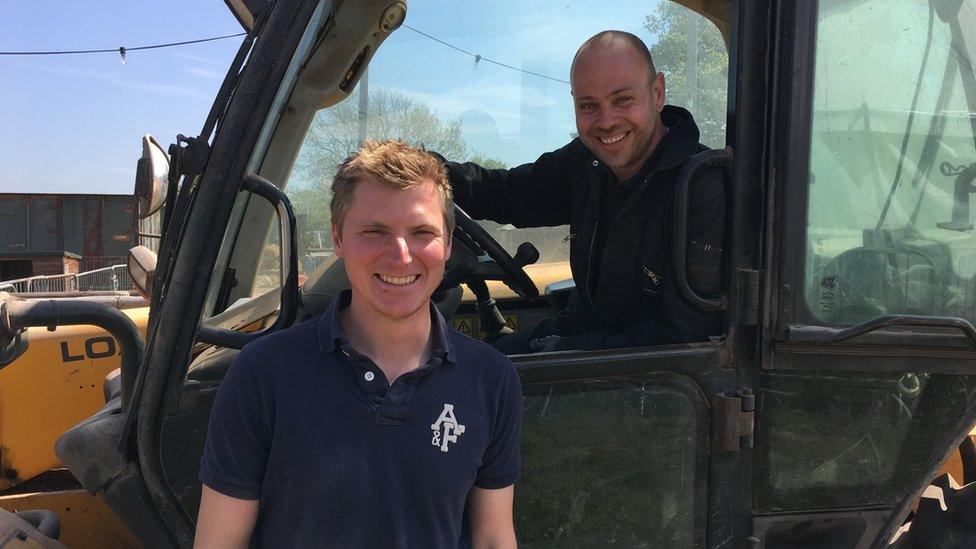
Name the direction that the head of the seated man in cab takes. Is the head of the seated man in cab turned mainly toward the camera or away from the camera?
toward the camera

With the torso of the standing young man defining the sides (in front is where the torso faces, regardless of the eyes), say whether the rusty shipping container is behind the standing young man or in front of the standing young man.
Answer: behind

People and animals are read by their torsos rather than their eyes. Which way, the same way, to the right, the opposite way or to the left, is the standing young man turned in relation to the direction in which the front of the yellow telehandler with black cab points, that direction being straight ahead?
to the left

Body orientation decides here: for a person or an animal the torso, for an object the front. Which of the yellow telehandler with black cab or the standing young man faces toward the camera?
the standing young man

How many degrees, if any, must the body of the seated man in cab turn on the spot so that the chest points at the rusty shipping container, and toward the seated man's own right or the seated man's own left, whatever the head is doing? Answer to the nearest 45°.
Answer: approximately 90° to the seated man's own right

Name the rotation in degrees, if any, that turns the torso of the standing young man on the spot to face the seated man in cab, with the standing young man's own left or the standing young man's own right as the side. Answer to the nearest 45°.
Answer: approximately 135° to the standing young man's own left

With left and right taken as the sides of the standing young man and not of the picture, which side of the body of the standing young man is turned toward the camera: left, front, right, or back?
front

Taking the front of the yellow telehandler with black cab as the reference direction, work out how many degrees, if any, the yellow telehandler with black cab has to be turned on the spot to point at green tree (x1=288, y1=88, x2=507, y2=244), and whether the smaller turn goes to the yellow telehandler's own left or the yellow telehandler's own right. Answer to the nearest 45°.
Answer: approximately 45° to the yellow telehandler's own right

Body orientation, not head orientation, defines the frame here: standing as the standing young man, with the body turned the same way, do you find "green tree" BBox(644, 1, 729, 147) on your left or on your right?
on your left

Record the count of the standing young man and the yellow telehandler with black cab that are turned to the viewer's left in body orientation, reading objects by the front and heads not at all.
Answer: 1

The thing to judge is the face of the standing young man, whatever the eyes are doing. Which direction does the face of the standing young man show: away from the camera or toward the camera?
toward the camera

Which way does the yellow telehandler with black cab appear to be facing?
to the viewer's left

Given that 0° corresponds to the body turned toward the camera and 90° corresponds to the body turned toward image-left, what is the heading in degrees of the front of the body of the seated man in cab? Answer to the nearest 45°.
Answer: approximately 45°
